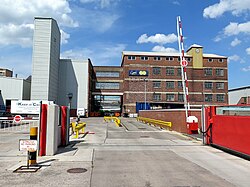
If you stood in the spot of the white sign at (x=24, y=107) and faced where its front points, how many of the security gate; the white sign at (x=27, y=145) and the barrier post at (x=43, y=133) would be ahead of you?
3

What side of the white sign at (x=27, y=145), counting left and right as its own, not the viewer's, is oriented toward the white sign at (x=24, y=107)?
back

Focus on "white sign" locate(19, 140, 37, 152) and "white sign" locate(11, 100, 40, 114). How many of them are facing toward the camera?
2

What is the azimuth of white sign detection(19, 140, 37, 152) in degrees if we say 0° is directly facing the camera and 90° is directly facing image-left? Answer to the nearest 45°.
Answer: approximately 0°

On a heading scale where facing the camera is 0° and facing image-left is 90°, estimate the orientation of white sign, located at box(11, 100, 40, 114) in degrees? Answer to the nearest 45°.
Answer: approximately 0°

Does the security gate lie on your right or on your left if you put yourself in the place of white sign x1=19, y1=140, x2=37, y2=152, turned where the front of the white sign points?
on your left

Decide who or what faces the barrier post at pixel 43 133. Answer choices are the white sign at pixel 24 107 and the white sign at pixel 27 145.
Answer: the white sign at pixel 24 107
